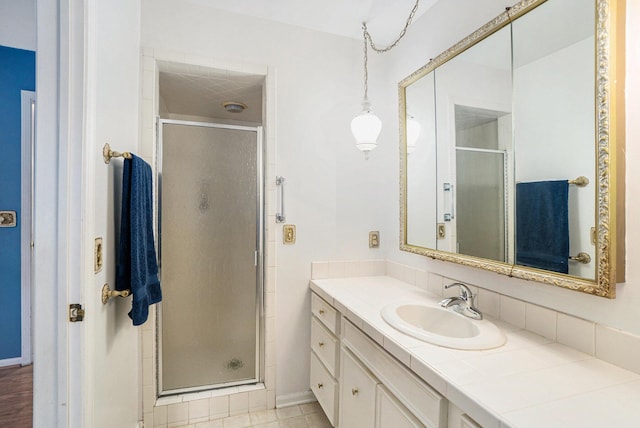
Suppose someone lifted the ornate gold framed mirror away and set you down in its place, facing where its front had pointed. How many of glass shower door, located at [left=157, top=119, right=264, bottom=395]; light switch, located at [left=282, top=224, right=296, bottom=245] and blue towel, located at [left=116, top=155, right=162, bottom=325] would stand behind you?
0

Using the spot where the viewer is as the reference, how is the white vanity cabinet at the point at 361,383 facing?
facing the viewer and to the left of the viewer

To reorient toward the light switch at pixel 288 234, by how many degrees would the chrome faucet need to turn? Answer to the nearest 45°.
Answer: approximately 45° to its right

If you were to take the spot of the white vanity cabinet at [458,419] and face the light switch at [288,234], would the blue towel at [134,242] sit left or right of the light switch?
left

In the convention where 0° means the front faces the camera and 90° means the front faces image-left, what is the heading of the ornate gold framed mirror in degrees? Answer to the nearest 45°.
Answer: approximately 45°

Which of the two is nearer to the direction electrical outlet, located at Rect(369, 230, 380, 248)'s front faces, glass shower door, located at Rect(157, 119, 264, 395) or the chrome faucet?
the chrome faucet

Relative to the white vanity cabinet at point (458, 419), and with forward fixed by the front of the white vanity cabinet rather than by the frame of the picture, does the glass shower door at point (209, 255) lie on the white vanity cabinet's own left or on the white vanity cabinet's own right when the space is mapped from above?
on the white vanity cabinet's own right

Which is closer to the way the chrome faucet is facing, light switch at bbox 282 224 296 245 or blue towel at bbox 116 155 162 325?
the blue towel

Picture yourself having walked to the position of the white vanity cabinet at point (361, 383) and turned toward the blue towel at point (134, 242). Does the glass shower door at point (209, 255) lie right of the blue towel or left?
right

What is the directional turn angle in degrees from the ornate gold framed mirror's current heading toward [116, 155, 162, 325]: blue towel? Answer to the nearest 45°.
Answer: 0° — it already faces it

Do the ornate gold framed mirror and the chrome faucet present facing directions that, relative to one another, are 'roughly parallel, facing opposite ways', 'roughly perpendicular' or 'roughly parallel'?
roughly parallel

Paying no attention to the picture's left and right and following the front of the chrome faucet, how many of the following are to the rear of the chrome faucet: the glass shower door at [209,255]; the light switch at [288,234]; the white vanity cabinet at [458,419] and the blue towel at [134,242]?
0

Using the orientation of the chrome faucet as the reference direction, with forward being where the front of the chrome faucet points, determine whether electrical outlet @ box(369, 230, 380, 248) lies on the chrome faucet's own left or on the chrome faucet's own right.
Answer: on the chrome faucet's own right

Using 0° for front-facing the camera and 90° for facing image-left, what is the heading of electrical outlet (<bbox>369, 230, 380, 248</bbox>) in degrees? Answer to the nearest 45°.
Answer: approximately 0°

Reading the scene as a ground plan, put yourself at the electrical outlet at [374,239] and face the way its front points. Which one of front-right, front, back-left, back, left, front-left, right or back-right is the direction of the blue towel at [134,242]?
front-right

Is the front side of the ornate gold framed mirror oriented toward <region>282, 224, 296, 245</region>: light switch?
no
